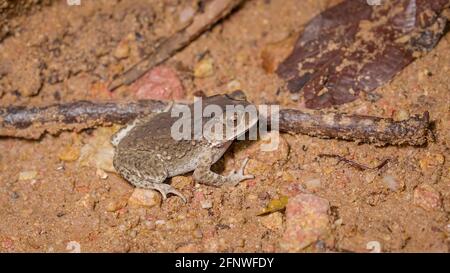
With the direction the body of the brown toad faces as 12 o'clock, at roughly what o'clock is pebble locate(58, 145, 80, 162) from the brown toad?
The pebble is roughly at 7 o'clock from the brown toad.

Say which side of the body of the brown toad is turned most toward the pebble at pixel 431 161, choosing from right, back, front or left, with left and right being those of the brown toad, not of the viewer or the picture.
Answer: front

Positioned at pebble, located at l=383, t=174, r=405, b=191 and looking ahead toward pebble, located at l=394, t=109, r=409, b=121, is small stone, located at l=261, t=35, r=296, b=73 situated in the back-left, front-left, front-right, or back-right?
front-left

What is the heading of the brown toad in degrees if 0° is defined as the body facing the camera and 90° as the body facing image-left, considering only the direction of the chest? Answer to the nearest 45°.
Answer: approximately 270°

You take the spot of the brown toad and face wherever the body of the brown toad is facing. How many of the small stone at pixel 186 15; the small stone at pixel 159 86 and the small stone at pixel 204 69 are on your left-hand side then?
3

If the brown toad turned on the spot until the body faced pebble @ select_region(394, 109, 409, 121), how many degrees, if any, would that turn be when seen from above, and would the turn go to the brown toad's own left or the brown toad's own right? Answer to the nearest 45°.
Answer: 0° — it already faces it

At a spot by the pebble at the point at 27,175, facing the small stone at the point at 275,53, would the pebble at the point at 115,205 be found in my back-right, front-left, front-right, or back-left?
front-right

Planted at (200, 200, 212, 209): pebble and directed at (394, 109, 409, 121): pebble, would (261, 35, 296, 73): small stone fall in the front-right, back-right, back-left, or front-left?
front-left

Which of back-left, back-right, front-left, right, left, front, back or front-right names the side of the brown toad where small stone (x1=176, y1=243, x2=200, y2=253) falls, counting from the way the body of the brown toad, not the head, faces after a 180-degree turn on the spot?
left
